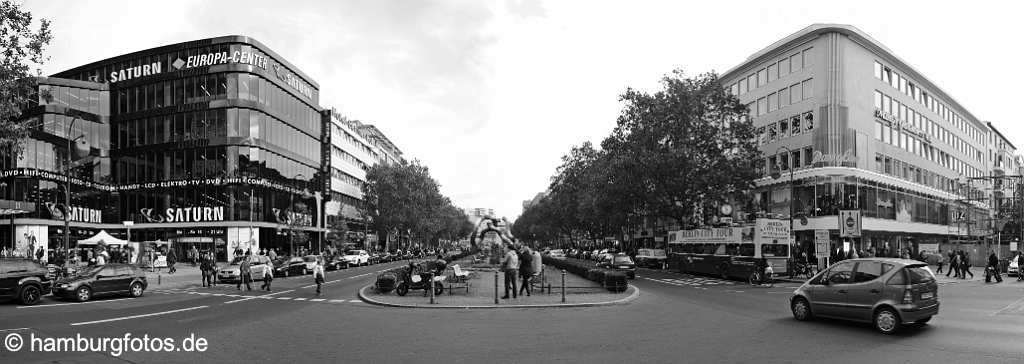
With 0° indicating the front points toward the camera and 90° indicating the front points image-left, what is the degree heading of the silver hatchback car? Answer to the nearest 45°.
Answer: approximately 135°

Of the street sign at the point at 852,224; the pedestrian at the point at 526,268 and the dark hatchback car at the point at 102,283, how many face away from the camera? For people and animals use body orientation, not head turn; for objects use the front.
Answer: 1

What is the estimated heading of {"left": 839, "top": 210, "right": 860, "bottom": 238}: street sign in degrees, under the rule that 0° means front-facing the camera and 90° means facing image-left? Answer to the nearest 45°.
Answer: approximately 0°

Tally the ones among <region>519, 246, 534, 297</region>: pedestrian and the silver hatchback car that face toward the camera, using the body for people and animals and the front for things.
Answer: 0

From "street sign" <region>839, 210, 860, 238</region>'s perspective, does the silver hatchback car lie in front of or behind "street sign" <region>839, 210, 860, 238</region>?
in front

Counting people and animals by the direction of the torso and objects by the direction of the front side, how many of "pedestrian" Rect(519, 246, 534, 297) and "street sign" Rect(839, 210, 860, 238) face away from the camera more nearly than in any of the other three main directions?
1

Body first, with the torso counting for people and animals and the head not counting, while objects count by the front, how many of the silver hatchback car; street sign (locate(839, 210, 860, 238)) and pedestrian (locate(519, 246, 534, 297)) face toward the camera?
1

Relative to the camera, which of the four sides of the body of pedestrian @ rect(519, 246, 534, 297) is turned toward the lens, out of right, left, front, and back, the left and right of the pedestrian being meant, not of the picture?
back

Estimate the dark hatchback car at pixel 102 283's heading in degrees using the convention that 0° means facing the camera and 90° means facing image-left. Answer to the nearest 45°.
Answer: approximately 45°
